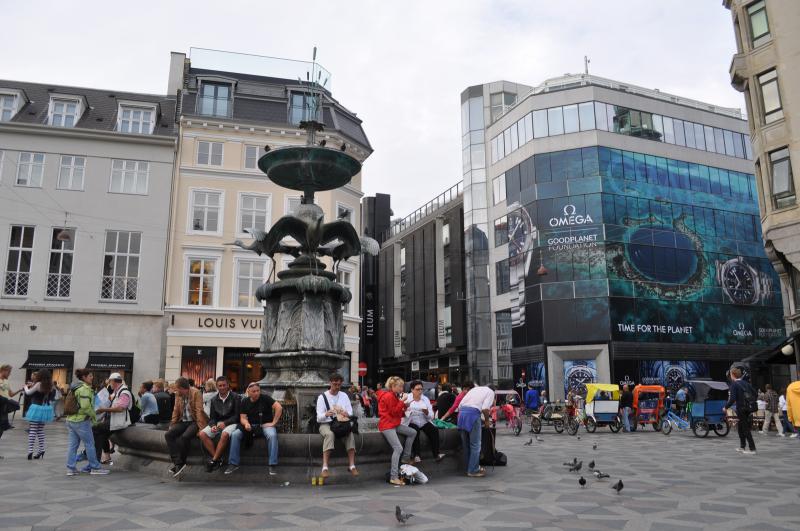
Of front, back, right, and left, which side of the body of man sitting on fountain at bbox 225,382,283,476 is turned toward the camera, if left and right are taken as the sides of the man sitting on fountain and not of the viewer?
front

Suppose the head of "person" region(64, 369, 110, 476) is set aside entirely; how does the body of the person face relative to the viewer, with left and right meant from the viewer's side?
facing to the right of the viewer

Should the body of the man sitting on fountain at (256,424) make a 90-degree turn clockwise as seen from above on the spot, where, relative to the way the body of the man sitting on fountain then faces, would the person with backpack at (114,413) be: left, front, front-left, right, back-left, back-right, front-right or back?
front-right

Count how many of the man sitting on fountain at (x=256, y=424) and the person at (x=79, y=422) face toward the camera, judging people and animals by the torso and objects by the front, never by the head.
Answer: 1

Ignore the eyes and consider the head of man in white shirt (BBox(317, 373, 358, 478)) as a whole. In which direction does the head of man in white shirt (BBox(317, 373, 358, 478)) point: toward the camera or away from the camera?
toward the camera

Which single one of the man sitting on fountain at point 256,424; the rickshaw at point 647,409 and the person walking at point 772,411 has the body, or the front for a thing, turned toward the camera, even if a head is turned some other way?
the man sitting on fountain

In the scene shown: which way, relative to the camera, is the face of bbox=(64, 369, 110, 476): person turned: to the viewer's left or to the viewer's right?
to the viewer's right
